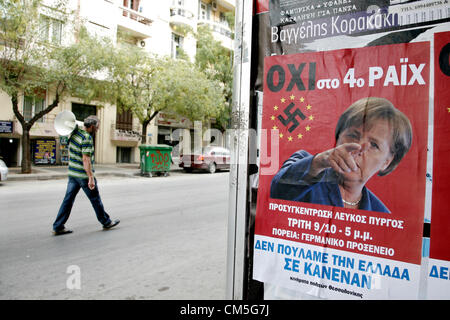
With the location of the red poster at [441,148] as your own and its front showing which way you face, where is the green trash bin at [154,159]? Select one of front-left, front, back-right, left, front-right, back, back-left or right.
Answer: back-right

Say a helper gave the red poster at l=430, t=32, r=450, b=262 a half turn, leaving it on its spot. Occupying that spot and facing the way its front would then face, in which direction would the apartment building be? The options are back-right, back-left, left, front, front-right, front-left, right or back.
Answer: front-left

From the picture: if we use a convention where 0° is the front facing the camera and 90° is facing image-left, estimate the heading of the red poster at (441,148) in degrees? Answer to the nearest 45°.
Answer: approximately 0°

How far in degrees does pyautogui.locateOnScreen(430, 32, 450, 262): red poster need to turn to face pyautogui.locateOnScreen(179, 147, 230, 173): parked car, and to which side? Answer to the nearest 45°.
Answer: approximately 135° to its right

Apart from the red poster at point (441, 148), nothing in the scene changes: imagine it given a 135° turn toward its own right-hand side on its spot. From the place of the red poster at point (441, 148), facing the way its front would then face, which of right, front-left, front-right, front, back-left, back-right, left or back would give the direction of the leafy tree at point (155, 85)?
front

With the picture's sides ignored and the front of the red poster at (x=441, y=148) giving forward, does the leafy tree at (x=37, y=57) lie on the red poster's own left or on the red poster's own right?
on the red poster's own right

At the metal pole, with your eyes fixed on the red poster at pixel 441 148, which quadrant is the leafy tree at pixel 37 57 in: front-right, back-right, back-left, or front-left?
back-left

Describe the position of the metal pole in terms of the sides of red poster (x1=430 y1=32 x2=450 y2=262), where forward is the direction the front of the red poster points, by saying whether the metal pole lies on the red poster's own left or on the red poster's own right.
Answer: on the red poster's own right

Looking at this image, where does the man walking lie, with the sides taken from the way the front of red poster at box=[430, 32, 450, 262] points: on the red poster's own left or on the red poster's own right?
on the red poster's own right
